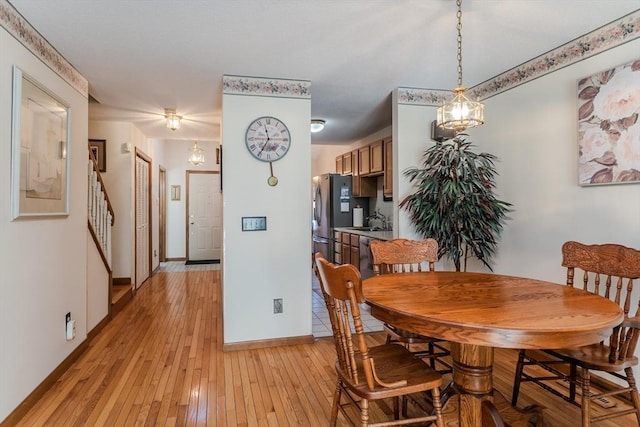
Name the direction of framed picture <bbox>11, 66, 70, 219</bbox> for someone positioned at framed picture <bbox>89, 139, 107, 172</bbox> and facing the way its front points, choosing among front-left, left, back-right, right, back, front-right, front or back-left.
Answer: front

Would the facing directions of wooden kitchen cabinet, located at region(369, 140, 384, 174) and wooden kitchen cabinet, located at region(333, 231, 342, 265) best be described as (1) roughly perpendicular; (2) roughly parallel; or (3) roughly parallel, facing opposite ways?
roughly parallel

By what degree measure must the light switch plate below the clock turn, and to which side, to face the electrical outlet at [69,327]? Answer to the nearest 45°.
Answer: approximately 90° to its right

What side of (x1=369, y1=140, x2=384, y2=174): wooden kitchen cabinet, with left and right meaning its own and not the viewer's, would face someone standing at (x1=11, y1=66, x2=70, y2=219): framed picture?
front

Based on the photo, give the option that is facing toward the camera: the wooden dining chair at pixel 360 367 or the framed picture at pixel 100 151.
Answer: the framed picture

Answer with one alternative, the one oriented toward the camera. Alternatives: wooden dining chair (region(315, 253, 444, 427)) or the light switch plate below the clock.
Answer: the light switch plate below the clock

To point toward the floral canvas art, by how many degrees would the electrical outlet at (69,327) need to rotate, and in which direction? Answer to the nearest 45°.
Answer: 0° — it already faces it

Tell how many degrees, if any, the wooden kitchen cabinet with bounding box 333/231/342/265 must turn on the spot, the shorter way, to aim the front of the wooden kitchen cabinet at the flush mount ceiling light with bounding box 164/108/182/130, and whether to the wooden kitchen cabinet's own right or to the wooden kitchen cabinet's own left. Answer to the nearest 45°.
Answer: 0° — it already faces it

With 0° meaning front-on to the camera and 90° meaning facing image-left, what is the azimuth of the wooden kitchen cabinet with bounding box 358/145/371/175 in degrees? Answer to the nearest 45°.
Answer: approximately 45°

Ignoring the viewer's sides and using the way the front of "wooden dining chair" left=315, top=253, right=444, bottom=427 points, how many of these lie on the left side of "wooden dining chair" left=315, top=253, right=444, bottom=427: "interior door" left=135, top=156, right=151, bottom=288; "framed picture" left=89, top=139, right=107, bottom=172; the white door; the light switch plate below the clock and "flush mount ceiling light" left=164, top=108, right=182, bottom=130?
5

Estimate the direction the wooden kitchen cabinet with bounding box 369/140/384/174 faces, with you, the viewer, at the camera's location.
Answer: facing the viewer and to the left of the viewer

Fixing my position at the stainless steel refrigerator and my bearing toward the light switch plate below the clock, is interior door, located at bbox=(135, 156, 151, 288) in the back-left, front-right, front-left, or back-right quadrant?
front-right

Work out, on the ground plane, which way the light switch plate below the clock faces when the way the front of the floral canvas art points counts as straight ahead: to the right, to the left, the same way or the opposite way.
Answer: to the left

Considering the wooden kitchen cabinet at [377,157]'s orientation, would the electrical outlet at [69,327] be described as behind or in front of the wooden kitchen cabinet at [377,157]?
in front

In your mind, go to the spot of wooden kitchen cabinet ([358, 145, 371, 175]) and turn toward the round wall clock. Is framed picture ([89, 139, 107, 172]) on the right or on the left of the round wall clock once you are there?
right

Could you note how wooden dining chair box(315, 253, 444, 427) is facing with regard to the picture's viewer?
facing away from the viewer and to the right of the viewer

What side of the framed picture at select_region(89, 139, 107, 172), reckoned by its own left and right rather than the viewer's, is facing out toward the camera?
front

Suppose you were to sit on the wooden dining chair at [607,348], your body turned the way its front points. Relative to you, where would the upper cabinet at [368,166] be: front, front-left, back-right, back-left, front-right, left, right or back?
right

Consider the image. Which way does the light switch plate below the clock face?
toward the camera

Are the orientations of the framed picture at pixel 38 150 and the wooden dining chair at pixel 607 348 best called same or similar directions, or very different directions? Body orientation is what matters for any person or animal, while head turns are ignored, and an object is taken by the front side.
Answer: very different directions

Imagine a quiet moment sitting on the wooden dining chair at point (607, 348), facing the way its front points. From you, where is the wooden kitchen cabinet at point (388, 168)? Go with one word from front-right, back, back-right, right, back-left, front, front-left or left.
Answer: right

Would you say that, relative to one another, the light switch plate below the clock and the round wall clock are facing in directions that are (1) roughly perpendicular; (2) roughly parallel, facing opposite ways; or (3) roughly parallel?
roughly parallel
